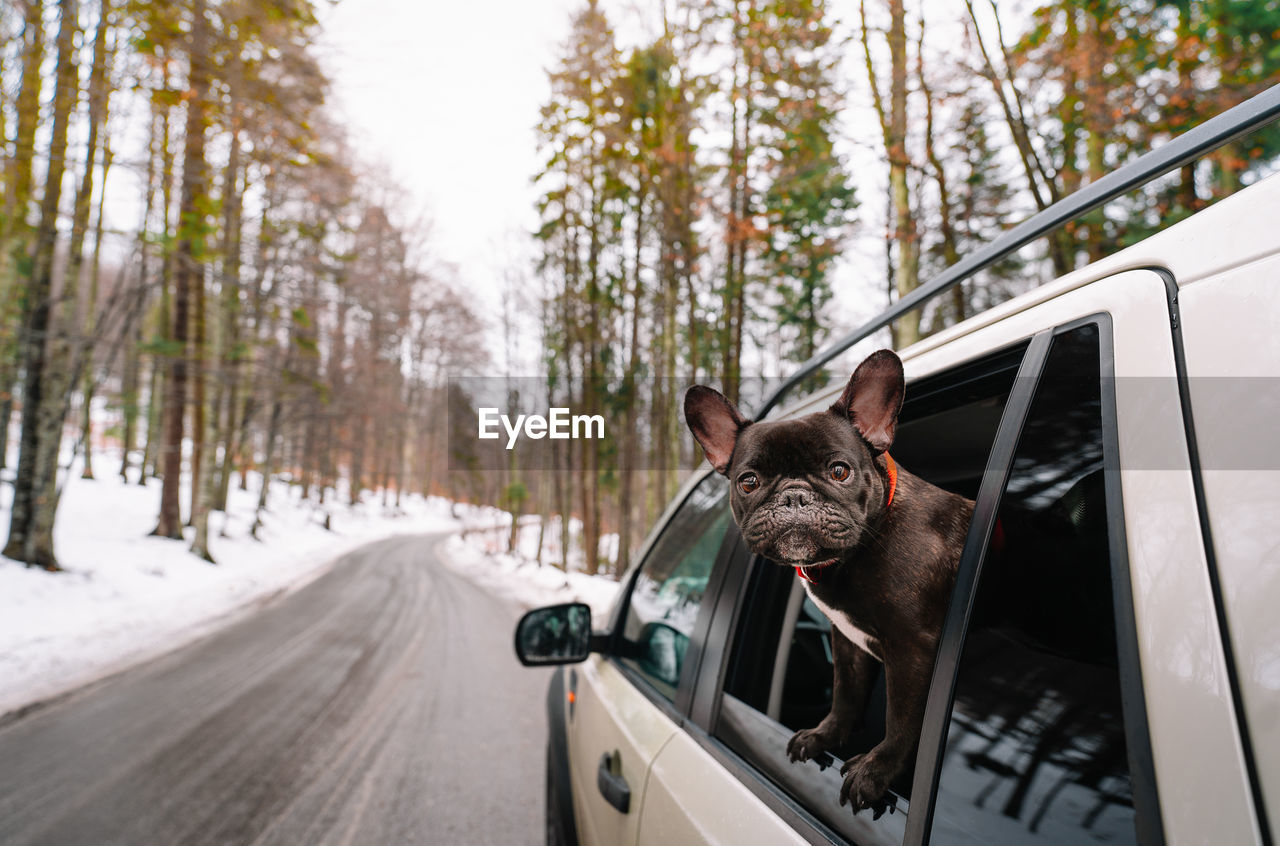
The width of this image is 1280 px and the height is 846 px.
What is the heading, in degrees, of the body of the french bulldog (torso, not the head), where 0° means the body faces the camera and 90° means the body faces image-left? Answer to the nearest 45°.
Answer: approximately 45°

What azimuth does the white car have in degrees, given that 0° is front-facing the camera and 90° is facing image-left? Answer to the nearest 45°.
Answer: approximately 135°
